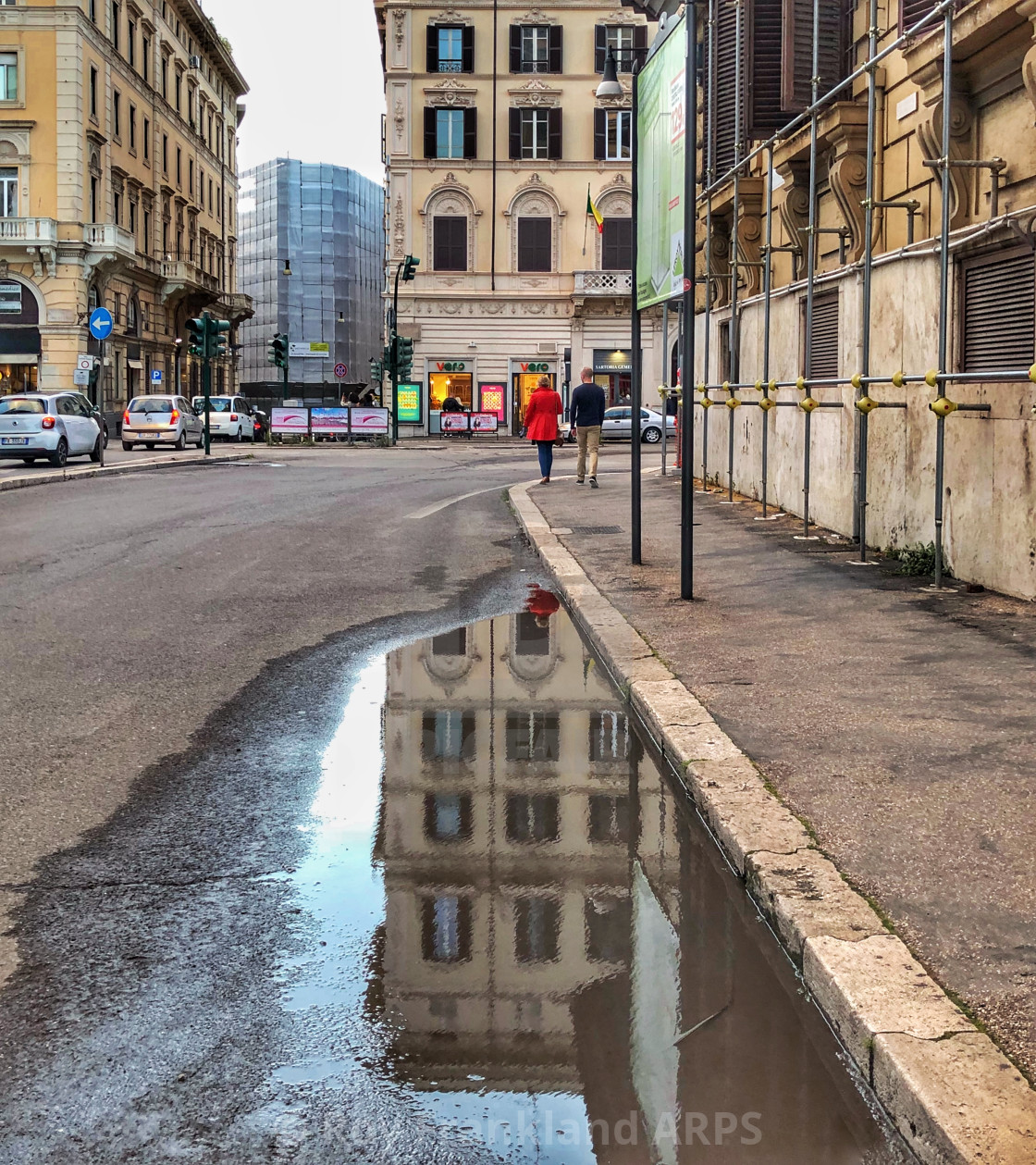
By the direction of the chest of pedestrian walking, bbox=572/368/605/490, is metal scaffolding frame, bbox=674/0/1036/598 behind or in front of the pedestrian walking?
behind

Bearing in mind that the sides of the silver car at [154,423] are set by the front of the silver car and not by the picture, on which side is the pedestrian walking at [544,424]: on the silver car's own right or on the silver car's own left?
on the silver car's own right

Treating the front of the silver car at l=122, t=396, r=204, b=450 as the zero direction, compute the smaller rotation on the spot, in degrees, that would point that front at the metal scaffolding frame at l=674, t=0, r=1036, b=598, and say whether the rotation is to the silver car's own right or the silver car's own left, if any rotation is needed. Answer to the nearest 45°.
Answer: approximately 135° to the silver car's own right

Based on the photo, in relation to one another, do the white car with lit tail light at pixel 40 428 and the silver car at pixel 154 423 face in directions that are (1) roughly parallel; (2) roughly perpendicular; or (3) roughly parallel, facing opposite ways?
roughly parallel

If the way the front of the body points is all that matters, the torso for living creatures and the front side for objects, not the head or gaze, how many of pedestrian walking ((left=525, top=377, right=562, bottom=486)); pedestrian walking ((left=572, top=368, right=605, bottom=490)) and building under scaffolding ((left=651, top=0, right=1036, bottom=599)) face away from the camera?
2

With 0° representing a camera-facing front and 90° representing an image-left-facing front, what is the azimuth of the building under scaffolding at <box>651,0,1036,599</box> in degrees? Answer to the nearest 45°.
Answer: approximately 45°

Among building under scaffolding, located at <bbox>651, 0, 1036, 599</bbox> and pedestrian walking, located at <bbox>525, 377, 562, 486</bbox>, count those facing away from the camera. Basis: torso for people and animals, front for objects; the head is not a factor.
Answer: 1

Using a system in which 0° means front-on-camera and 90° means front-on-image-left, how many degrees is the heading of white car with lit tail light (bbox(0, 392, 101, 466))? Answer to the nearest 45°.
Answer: approximately 225°

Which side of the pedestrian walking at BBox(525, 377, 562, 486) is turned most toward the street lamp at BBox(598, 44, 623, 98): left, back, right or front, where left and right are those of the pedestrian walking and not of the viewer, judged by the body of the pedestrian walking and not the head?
back

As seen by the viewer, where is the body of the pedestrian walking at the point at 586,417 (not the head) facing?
away from the camera

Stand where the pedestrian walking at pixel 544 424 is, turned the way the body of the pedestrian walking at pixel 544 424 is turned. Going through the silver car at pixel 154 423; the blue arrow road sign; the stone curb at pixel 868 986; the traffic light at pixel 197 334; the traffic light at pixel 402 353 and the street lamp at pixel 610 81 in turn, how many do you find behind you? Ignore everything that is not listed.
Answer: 2
